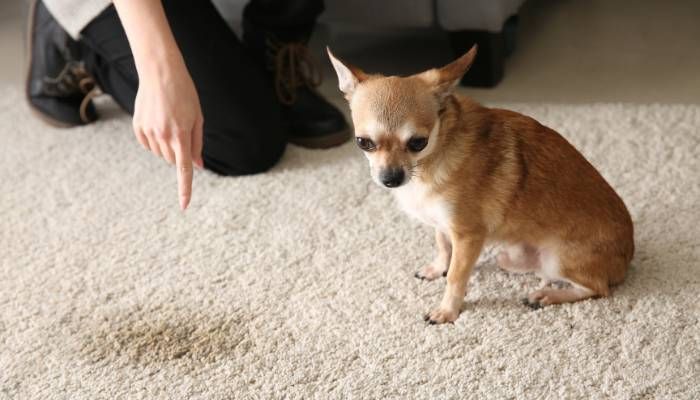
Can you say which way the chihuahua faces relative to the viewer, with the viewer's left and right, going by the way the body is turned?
facing the viewer and to the left of the viewer

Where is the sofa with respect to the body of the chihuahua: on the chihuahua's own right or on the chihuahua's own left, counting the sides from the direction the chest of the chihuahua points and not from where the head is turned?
on the chihuahua's own right
